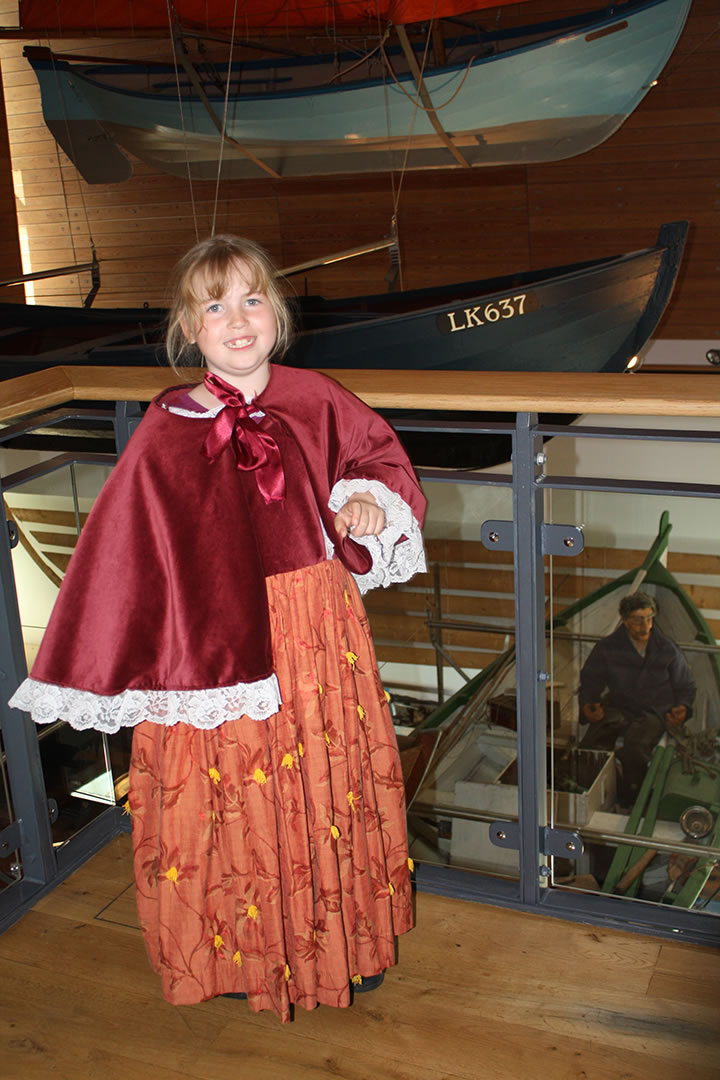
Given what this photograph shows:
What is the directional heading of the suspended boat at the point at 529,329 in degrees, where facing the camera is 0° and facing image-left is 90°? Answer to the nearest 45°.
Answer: approximately 270°

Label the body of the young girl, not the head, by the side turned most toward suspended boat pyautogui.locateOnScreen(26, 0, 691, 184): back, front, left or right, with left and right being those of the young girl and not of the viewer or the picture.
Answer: back

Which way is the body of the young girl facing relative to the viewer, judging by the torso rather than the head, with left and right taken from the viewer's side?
facing the viewer

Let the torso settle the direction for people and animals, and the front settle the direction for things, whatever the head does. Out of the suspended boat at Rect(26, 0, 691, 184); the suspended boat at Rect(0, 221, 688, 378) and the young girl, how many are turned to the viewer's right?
2

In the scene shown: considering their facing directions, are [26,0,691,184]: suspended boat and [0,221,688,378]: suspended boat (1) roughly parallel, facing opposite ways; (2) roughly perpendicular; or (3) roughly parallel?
roughly parallel

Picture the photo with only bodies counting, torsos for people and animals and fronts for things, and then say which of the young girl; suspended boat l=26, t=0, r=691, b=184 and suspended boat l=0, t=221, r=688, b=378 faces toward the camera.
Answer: the young girl

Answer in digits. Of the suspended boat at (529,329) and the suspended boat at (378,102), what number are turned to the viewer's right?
2

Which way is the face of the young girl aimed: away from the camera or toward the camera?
toward the camera

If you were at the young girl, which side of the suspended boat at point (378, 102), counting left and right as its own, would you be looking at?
right

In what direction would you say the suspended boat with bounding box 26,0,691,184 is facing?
to the viewer's right

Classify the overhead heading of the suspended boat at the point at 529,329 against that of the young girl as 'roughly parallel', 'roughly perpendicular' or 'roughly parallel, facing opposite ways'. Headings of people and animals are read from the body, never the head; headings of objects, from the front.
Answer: roughly perpendicular

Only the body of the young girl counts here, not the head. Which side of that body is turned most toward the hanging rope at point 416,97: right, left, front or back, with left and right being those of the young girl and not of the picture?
back
